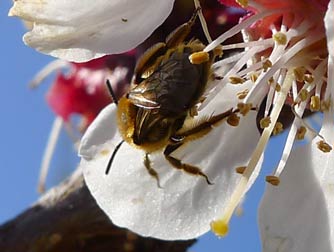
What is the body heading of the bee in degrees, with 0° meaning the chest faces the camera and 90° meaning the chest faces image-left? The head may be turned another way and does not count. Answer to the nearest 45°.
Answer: approximately 45°
